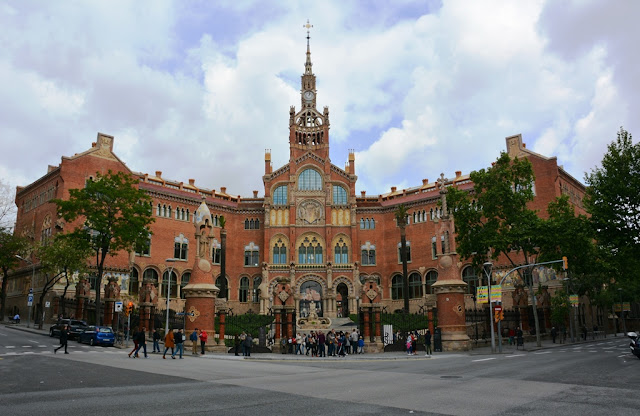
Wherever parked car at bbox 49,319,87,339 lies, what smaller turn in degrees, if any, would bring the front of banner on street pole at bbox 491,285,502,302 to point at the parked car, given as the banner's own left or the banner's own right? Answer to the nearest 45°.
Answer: approximately 90° to the banner's own right

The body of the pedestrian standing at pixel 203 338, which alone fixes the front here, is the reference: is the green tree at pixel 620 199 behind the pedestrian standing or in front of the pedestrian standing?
behind

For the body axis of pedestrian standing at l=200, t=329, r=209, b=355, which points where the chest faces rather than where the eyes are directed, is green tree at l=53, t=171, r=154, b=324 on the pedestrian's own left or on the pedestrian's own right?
on the pedestrian's own right

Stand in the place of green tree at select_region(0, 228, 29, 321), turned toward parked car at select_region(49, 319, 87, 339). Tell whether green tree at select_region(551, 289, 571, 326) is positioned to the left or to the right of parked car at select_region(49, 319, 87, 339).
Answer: left

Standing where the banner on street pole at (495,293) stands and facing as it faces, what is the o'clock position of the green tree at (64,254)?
The green tree is roughly at 3 o'clock from the banner on street pole.

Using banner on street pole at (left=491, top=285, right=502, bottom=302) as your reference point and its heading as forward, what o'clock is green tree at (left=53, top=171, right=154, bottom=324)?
The green tree is roughly at 3 o'clock from the banner on street pole.

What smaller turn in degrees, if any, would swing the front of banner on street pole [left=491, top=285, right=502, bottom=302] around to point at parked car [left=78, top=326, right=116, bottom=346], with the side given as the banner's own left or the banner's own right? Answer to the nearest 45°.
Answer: approximately 90° to the banner's own right

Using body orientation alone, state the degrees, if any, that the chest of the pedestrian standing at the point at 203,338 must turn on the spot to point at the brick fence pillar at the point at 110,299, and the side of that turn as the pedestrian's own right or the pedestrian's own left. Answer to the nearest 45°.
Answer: approximately 45° to the pedestrian's own right

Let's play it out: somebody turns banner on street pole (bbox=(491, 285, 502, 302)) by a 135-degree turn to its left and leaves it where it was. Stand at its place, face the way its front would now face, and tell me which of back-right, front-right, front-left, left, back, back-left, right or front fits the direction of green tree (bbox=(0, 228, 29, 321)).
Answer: back-left
